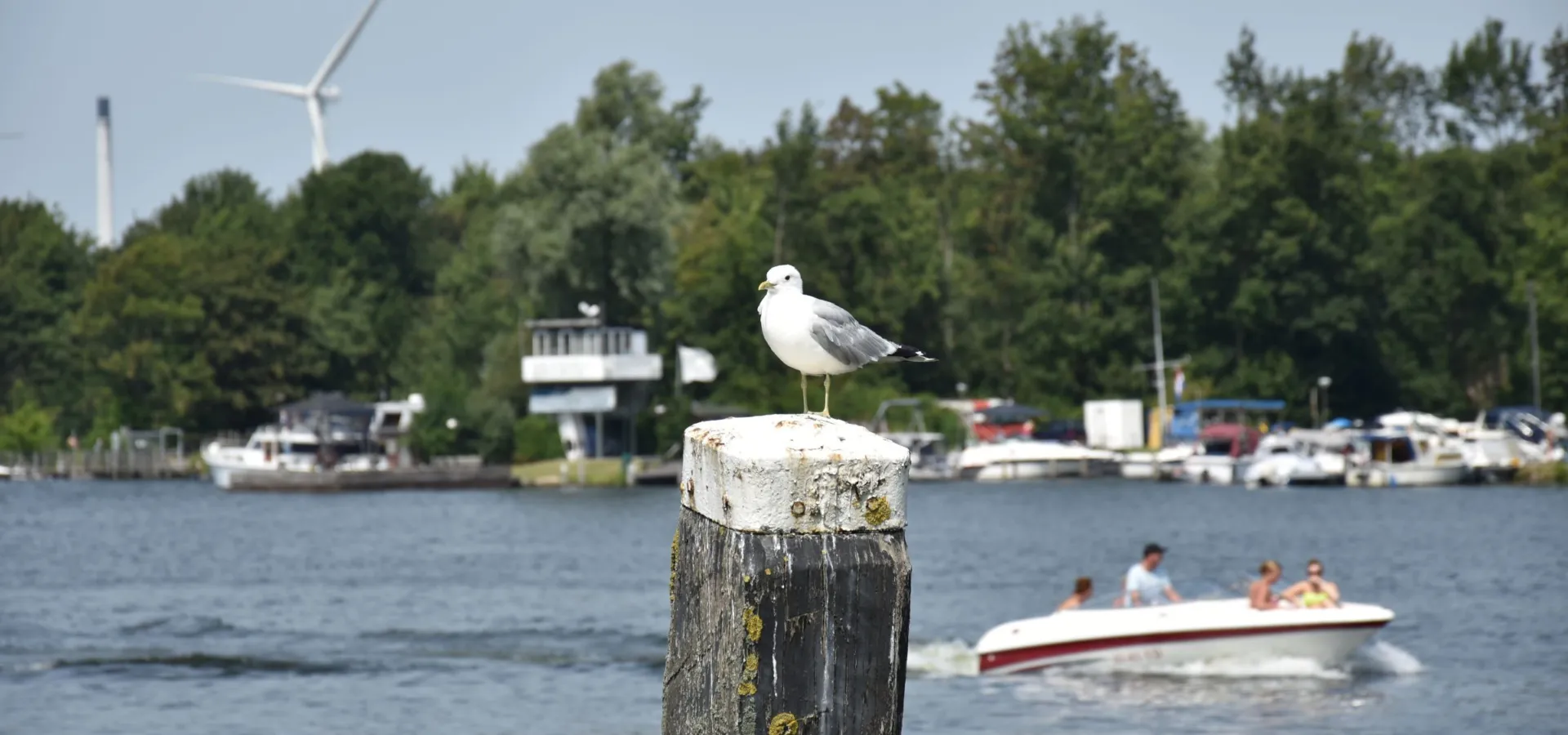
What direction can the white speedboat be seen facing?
to the viewer's right

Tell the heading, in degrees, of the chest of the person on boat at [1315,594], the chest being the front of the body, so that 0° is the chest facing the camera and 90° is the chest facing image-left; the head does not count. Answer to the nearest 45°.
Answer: approximately 0°

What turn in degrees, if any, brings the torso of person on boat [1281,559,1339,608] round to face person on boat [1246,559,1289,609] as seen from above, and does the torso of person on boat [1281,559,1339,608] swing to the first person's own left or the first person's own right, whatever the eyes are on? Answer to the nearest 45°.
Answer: approximately 45° to the first person's own right

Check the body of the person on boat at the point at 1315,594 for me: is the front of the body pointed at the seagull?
yes

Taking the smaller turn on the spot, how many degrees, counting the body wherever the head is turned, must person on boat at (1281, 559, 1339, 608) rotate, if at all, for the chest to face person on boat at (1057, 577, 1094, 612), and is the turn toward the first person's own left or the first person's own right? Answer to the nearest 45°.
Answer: approximately 90° to the first person's own right

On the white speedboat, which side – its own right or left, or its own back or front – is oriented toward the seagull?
right
